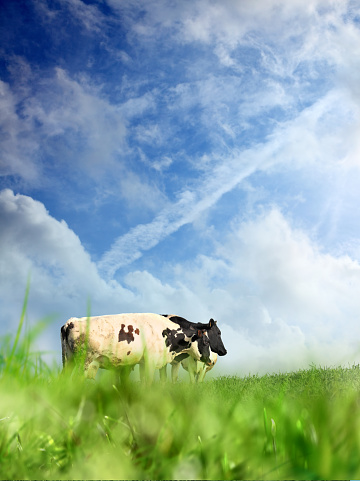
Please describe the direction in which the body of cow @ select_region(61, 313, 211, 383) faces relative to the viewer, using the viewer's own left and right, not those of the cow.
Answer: facing to the right of the viewer
